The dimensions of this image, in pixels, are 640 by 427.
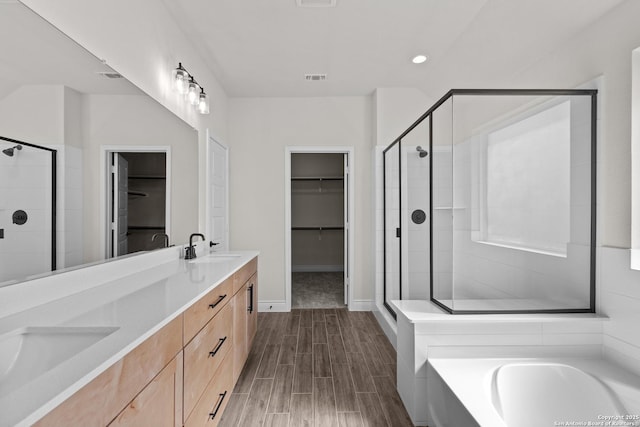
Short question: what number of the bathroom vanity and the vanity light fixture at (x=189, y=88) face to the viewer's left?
0

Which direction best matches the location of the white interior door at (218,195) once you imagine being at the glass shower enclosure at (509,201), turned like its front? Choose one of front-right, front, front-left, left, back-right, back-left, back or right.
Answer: front-right

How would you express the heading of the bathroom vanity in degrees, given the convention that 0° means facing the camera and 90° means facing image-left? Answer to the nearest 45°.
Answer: approximately 315°

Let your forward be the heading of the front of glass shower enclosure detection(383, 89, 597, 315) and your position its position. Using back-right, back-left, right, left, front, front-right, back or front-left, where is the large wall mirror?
front

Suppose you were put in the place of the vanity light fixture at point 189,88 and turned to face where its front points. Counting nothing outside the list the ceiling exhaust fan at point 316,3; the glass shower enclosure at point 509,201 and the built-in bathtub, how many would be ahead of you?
3

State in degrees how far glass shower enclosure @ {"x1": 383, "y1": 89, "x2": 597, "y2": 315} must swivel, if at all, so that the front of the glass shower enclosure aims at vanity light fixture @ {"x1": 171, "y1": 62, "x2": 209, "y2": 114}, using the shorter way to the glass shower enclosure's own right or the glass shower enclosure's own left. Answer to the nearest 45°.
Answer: approximately 45° to the glass shower enclosure's own right

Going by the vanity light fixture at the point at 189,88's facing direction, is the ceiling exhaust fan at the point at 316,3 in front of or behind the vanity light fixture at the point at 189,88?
in front

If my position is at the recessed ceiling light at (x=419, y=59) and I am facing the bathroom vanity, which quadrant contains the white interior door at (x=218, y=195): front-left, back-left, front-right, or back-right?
front-right

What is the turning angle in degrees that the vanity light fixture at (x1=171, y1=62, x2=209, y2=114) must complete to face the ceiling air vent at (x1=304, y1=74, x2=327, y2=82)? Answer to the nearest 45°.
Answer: approximately 45° to its left

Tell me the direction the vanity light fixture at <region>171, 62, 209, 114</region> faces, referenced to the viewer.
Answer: facing the viewer and to the right of the viewer

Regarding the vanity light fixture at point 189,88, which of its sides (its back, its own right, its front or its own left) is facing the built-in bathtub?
front
